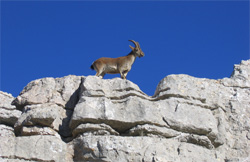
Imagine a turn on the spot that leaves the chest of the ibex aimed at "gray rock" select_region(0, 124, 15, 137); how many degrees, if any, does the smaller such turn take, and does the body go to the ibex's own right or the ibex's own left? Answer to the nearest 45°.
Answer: approximately 135° to the ibex's own right

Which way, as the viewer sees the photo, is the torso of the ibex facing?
to the viewer's right

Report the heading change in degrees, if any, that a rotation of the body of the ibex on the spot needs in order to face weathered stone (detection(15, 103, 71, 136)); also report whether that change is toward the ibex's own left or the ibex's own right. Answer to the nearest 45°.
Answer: approximately 135° to the ibex's own right

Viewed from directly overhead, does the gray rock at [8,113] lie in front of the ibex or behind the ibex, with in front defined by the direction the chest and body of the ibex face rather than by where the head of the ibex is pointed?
behind

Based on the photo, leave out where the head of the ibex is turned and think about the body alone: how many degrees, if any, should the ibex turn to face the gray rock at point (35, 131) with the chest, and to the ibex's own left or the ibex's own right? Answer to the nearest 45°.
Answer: approximately 135° to the ibex's own right
